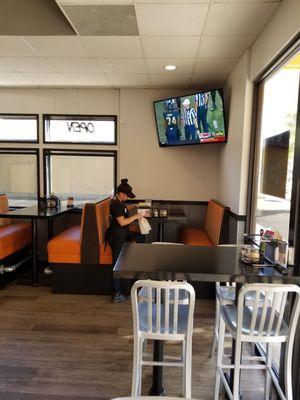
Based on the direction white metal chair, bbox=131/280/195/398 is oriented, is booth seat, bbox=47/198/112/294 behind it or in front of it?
in front

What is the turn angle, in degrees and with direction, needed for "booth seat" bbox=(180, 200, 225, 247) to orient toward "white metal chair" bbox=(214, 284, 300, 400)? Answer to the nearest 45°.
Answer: approximately 90° to its left

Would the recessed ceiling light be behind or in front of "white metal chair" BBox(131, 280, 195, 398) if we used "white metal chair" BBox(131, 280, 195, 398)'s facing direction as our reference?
in front

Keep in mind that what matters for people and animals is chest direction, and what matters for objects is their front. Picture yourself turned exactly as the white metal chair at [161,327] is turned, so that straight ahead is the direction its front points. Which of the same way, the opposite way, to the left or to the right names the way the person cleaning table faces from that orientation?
to the right

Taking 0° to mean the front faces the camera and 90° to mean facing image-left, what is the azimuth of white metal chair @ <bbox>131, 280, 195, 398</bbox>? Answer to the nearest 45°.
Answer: approximately 180°

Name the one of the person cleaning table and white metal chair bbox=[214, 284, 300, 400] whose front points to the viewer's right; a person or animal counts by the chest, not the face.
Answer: the person cleaning table

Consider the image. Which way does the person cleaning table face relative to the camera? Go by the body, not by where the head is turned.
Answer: to the viewer's right

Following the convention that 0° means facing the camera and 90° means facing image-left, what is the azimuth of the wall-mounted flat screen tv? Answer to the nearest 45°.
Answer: approximately 45°

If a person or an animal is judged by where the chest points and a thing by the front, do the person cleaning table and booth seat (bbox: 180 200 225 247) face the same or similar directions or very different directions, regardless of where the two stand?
very different directions

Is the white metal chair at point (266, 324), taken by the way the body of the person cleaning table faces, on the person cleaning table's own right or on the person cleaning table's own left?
on the person cleaning table's own right

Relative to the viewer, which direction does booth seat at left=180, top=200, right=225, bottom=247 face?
to the viewer's left
